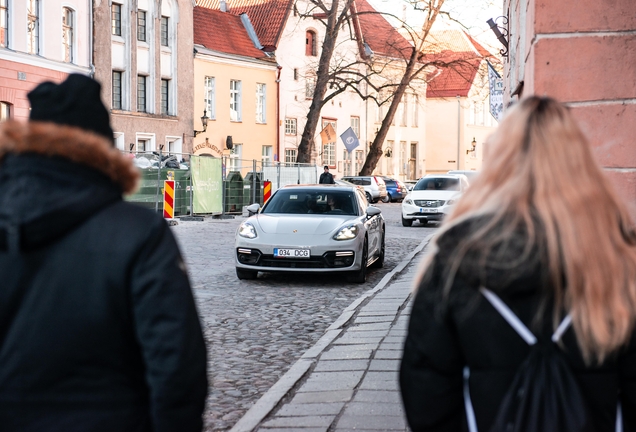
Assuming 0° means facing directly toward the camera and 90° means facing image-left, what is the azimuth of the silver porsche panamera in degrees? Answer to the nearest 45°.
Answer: approximately 0°

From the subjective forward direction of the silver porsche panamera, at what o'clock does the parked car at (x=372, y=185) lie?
The parked car is roughly at 6 o'clock from the silver porsche panamera.

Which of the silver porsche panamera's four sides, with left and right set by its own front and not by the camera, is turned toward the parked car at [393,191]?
back

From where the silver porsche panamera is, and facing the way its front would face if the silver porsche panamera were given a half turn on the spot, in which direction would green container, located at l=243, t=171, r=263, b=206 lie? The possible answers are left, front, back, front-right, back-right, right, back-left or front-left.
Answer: front

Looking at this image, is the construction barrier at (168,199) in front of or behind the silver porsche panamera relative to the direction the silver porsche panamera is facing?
behind

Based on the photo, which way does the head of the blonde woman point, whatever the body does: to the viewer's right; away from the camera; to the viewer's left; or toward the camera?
away from the camera

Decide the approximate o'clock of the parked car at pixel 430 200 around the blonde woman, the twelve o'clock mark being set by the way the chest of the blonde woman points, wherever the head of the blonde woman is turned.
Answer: The parked car is roughly at 12 o'clock from the blonde woman.

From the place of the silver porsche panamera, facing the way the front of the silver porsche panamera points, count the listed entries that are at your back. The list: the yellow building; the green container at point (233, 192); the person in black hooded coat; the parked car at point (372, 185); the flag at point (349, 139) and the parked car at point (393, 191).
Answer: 5

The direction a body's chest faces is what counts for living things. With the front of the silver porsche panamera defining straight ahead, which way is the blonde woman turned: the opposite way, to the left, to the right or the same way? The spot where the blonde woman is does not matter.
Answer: the opposite way

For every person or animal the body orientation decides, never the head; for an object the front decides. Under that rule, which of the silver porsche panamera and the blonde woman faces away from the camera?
the blonde woman

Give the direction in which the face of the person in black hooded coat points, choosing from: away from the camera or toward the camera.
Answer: away from the camera

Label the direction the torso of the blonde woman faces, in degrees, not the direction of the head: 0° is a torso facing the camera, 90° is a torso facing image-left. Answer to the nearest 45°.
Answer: approximately 180°

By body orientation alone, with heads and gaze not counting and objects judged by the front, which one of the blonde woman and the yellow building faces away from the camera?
the blonde woman
